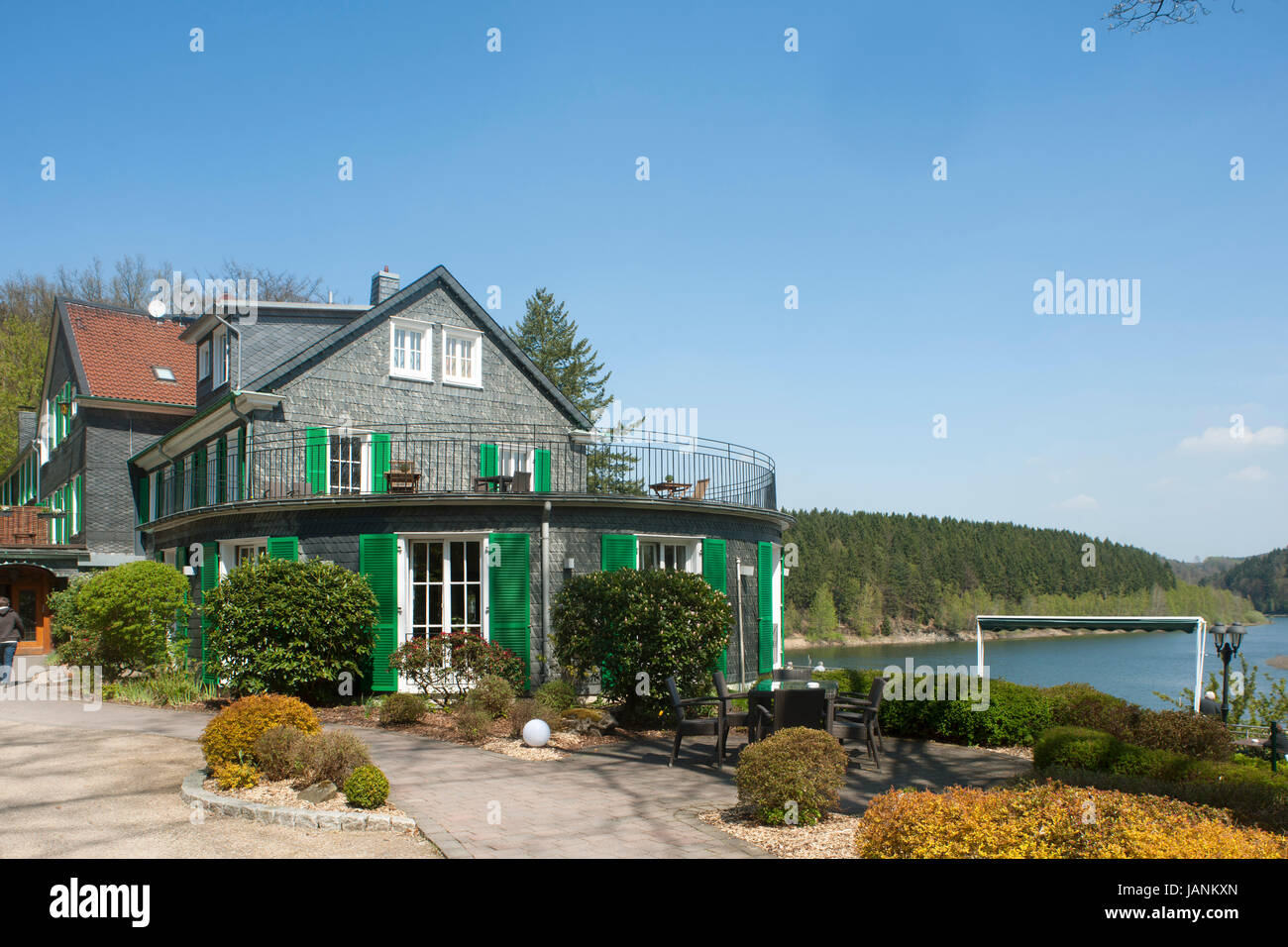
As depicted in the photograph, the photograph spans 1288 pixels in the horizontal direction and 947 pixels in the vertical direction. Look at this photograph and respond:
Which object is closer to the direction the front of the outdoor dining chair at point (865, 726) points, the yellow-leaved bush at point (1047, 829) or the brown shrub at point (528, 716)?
the brown shrub

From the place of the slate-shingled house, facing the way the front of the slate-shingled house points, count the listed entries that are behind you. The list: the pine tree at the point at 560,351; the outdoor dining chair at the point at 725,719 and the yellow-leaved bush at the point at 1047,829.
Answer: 1

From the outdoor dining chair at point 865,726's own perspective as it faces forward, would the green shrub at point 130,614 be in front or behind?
in front

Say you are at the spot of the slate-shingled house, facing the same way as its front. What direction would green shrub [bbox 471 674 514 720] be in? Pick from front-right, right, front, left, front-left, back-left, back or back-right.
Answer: front

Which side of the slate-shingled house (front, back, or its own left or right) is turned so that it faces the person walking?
right

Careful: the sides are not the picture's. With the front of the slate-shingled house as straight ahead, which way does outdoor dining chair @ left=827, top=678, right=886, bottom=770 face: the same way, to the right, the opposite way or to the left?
to the right

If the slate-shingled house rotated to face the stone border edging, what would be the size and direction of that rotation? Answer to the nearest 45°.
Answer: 0° — it already faces it

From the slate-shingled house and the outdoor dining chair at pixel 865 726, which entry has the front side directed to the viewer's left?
the outdoor dining chair

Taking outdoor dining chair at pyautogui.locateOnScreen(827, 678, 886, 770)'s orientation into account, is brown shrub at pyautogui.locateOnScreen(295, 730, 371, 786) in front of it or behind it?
in front

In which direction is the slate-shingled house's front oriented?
toward the camera

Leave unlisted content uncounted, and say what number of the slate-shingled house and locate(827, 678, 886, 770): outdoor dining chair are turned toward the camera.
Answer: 1

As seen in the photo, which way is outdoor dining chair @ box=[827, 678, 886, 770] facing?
to the viewer's left

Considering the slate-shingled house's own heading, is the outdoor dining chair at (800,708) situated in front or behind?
in front

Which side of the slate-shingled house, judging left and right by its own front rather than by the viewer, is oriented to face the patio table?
front
